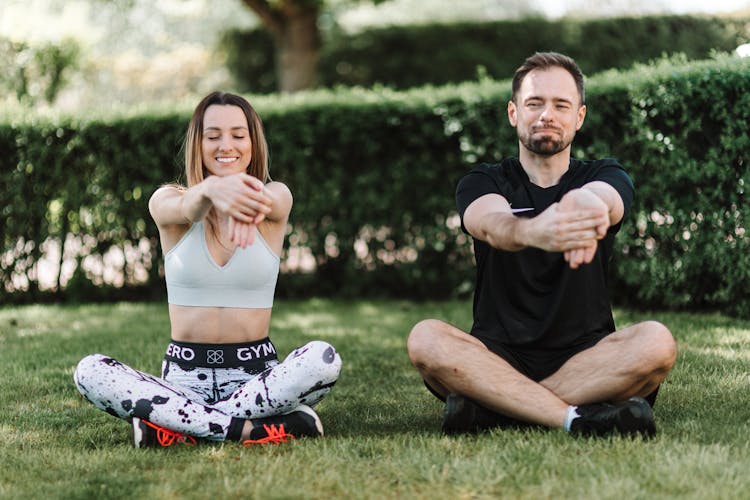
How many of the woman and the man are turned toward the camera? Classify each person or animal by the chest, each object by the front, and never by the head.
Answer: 2

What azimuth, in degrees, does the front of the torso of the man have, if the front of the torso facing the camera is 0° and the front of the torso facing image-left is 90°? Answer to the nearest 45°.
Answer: approximately 0°

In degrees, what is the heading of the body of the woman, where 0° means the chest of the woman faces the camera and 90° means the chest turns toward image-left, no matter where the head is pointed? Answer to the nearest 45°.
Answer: approximately 0°

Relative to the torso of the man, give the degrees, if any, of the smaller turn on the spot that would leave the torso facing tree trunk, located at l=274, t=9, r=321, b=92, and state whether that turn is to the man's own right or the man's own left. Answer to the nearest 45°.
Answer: approximately 180°
